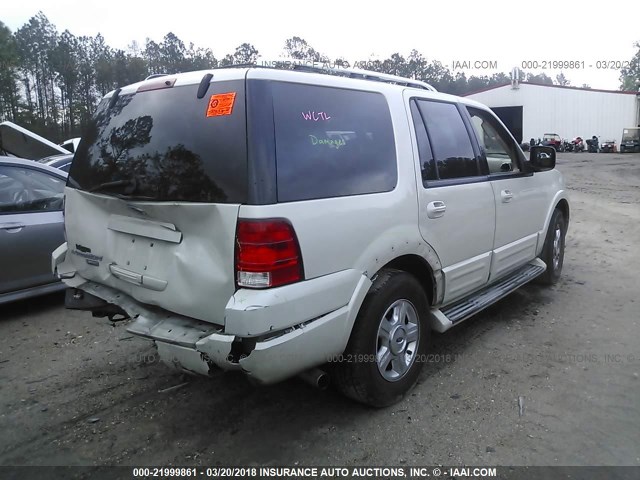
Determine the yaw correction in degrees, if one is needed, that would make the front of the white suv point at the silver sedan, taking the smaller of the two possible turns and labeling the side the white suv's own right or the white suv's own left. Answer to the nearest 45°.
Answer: approximately 90° to the white suv's own left

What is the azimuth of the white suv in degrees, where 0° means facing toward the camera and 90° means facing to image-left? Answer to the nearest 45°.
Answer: approximately 225°
